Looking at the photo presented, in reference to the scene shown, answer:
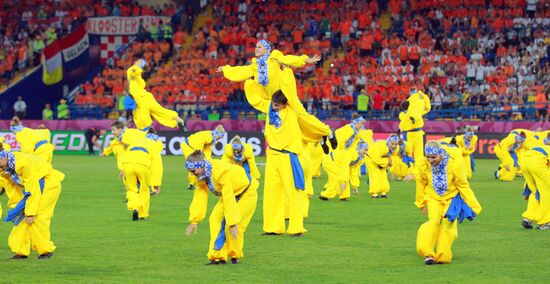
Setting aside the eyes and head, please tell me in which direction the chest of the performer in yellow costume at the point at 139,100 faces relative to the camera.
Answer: to the viewer's left

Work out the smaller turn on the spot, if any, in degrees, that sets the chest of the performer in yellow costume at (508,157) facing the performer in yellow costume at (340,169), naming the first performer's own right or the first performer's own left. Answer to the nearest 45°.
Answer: approximately 90° to the first performer's own right

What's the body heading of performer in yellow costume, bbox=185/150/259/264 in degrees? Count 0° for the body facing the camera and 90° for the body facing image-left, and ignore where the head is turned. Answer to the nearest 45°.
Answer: approximately 45°

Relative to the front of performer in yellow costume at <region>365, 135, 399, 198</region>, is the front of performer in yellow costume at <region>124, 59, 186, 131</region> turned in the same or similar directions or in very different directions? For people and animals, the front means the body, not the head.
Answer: very different directions
